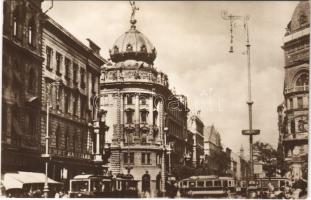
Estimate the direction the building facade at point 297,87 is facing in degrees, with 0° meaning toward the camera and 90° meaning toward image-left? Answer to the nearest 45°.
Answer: approximately 45°

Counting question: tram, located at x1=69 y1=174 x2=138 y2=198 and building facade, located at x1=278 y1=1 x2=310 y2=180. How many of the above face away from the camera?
0

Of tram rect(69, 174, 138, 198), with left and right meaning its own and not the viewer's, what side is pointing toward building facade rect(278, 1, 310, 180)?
left

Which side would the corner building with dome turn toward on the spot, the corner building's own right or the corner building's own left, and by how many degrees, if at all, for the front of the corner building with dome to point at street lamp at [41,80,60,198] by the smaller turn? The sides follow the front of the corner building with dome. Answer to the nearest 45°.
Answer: approximately 45° to the corner building's own right

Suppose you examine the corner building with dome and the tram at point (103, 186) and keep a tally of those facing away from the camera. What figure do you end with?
0

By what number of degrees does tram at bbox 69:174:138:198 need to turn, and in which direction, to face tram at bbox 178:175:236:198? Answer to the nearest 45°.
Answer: approximately 135° to its left

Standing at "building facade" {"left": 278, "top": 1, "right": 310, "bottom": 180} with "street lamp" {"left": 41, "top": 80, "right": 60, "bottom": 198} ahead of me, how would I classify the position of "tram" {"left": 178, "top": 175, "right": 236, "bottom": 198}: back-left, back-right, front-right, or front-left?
front-right

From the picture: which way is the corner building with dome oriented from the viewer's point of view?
toward the camera

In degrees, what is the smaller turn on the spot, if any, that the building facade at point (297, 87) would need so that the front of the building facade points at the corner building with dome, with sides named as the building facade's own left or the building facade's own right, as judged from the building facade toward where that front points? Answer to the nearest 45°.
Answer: approximately 90° to the building facade's own right

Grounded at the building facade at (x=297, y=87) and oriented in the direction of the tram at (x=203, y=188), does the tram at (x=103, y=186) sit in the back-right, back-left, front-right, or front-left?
front-left

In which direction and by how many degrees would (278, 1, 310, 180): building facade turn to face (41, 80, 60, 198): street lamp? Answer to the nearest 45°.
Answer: approximately 45° to its right
